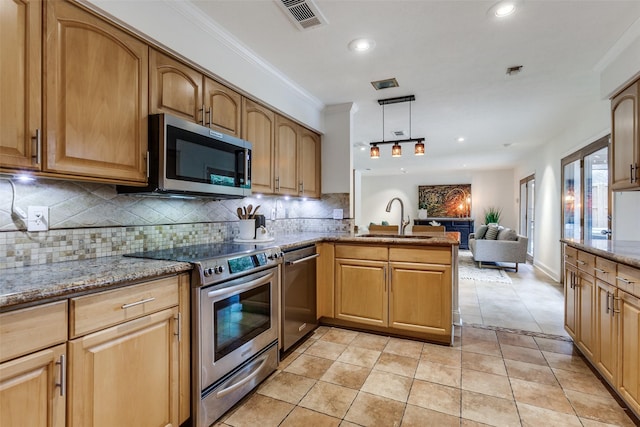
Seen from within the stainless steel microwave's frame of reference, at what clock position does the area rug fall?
The area rug is roughly at 10 o'clock from the stainless steel microwave.

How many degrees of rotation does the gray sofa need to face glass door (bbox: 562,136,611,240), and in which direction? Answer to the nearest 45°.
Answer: approximately 135° to its left

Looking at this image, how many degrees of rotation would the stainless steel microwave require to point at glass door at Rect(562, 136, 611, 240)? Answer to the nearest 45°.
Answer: approximately 45° to its left

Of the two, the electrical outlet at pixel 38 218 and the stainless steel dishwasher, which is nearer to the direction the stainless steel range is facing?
the stainless steel dishwasher

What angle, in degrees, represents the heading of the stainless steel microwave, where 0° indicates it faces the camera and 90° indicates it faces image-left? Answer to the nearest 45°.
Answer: approximately 315°

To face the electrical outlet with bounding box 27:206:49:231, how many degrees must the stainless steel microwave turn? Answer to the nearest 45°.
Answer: approximately 135° to its right

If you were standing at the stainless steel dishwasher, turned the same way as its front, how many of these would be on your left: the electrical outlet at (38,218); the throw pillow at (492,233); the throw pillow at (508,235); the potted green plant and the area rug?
4

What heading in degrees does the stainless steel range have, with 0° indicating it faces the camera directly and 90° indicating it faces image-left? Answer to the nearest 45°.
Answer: approximately 315°

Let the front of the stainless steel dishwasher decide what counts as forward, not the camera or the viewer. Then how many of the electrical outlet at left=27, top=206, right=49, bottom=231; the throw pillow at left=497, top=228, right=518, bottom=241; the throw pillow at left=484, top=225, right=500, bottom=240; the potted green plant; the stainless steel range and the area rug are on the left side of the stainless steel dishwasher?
4
